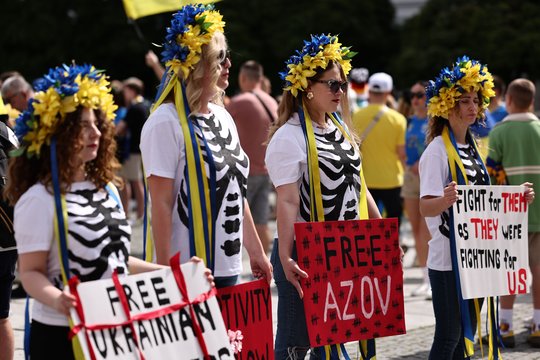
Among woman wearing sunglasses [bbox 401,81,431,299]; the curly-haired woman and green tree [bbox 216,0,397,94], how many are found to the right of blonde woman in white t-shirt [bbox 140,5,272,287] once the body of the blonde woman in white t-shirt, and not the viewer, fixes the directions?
1

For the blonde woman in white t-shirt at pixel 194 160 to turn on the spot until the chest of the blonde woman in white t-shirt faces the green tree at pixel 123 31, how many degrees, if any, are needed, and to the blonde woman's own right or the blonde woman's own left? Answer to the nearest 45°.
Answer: approximately 135° to the blonde woman's own left

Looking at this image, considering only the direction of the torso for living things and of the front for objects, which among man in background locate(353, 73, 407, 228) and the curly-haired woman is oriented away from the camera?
the man in background

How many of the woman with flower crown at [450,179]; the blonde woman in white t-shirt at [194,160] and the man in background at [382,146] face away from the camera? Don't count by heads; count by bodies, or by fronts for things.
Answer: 1

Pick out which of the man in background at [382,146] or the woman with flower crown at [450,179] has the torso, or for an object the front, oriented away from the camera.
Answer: the man in background

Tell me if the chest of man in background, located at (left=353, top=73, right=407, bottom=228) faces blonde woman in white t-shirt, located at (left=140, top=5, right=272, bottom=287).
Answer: no

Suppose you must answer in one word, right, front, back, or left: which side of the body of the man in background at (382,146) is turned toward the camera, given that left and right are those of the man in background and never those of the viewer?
back

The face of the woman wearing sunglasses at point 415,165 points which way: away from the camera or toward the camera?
toward the camera

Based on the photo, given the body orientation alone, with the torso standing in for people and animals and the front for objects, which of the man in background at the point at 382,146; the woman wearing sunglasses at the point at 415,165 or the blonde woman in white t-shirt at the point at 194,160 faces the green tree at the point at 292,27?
the man in background

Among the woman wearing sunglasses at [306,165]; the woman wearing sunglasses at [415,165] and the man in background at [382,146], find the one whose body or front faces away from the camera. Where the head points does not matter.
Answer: the man in background

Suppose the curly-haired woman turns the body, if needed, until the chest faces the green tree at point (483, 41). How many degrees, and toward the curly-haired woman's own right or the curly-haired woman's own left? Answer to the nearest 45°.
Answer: approximately 90° to the curly-haired woman's own left

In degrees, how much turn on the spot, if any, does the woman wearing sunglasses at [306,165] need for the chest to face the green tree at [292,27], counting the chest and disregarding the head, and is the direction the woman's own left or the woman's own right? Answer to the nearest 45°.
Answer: approximately 135° to the woman's own left

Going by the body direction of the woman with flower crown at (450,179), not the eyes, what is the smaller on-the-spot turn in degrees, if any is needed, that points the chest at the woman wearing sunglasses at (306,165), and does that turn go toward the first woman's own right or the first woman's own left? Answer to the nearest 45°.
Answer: approximately 90° to the first woman's own right
